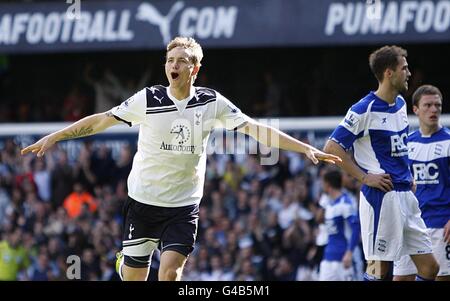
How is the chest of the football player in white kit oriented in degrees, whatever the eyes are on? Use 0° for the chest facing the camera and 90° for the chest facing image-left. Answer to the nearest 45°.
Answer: approximately 0°

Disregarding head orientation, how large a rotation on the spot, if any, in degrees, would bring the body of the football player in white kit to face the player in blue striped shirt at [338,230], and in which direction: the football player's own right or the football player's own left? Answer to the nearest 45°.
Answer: approximately 135° to the football player's own left

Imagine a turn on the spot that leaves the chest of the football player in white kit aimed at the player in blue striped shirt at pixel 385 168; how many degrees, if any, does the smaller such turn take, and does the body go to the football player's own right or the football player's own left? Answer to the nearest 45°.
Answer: approximately 90° to the football player's own left

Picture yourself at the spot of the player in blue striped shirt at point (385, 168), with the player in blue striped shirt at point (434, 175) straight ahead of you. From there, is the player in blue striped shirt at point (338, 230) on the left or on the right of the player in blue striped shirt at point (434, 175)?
left

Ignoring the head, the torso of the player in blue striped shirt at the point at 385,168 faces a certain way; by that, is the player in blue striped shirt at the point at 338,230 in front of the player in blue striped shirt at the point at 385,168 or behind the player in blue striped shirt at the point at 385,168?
behind

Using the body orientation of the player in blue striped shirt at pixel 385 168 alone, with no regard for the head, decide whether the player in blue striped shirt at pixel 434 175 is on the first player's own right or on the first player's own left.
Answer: on the first player's own left
